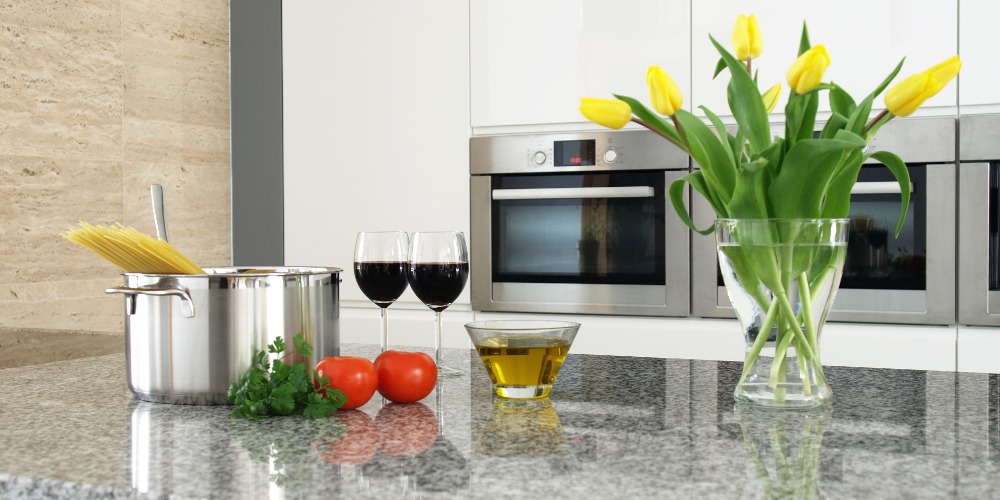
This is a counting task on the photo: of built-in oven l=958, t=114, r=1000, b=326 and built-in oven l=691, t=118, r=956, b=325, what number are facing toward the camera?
2

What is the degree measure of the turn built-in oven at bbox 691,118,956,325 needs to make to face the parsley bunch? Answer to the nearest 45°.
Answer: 0° — it already faces it

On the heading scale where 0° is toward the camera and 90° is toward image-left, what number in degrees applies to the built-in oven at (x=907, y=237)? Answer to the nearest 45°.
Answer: approximately 0°

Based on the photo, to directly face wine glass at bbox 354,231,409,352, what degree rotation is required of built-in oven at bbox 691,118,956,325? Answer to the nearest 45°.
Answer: approximately 45° to its right

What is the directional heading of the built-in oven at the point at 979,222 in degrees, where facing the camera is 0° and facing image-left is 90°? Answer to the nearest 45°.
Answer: approximately 0°

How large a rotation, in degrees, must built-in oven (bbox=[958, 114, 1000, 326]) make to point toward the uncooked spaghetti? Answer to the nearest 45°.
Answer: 0° — it already faces it

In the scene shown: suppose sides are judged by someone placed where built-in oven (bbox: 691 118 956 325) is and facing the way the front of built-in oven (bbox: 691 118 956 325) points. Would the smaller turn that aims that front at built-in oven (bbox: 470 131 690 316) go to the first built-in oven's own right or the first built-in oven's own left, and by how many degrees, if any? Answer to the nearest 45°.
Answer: approximately 90° to the first built-in oven's own right
